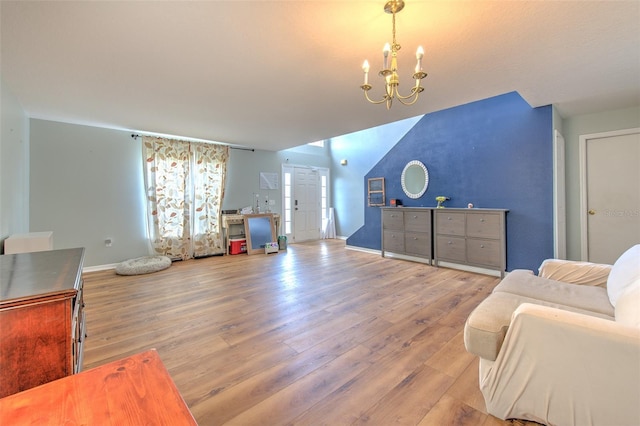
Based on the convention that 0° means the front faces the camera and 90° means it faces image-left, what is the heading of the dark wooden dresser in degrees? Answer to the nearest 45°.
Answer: approximately 270°

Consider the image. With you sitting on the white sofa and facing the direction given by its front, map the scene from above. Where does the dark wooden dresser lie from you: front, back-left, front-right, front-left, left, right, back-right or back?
front-left

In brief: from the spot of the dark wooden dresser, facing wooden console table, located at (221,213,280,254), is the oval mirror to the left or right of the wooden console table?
right

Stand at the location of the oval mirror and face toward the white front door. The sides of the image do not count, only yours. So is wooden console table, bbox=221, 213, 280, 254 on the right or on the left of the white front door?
left

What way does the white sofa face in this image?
to the viewer's left

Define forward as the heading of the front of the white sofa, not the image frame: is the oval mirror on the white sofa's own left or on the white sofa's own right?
on the white sofa's own right

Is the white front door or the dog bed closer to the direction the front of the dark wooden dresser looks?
the white front door

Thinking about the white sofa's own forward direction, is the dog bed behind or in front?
in front

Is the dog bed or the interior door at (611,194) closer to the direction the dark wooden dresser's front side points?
the interior door

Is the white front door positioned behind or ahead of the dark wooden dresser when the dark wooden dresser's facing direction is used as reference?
ahead

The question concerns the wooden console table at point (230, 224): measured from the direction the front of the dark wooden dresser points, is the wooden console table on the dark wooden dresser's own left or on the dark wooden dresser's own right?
on the dark wooden dresser's own left

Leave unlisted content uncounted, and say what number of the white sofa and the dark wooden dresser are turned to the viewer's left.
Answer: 1
